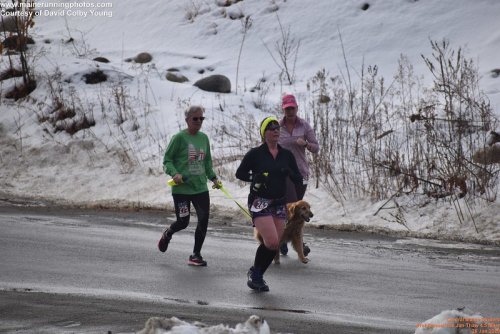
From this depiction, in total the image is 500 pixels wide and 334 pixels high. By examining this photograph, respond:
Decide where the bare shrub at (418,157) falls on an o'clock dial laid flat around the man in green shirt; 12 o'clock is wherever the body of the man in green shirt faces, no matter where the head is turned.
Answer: The bare shrub is roughly at 9 o'clock from the man in green shirt.

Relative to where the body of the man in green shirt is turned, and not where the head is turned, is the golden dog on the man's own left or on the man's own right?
on the man's own left

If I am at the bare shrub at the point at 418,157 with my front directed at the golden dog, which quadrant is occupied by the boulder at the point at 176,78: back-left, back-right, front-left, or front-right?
back-right

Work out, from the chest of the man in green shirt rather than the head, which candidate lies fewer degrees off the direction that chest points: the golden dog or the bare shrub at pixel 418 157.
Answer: the golden dog

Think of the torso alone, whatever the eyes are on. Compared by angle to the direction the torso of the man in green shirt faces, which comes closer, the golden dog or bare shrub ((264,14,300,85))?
the golden dog

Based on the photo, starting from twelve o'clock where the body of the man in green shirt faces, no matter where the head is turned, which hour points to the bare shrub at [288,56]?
The bare shrub is roughly at 8 o'clock from the man in green shirt.

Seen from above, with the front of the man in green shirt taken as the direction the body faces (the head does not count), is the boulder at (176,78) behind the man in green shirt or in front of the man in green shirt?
behind

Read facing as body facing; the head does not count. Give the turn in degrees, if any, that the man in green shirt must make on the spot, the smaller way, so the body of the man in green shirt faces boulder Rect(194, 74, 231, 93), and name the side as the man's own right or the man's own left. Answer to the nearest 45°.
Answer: approximately 135° to the man's own left

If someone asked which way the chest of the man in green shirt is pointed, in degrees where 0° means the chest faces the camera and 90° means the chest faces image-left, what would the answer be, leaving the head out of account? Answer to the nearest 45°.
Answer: approximately 315°
